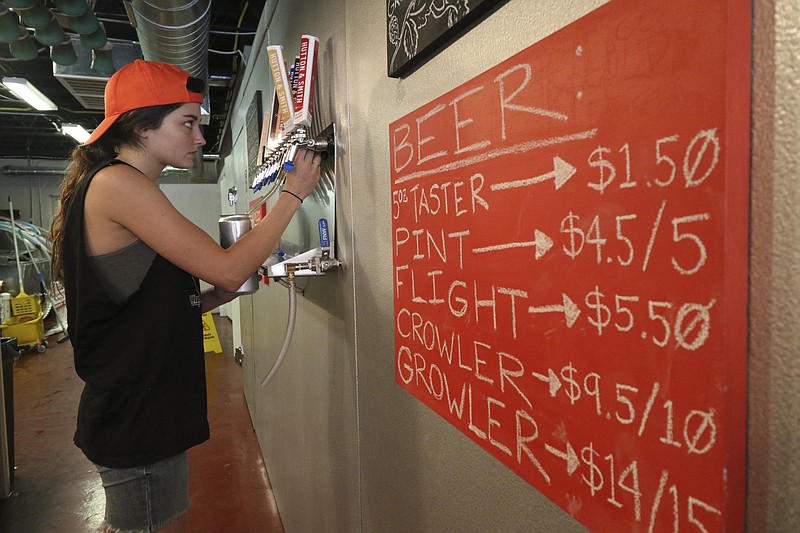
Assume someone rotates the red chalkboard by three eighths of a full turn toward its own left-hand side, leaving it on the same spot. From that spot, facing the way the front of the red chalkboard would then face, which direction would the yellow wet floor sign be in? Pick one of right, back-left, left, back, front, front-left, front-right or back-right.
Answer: back-left

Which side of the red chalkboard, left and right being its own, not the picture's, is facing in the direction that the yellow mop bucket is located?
right

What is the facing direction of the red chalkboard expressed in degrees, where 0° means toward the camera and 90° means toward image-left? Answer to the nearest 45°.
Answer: approximately 45°

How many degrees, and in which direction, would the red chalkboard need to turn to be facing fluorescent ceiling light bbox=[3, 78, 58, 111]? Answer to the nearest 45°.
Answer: approximately 90° to its right

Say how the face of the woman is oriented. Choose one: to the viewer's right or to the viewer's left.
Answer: to the viewer's right

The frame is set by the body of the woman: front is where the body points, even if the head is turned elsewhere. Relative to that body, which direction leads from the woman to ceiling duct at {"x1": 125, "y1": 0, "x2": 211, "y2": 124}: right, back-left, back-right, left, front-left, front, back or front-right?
left

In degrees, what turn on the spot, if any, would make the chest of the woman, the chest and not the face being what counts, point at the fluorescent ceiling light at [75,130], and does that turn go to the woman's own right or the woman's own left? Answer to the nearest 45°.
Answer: approximately 90° to the woman's own left

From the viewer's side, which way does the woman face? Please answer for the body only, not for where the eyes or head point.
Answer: to the viewer's right

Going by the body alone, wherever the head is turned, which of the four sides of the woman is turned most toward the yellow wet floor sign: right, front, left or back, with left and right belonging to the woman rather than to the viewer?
left

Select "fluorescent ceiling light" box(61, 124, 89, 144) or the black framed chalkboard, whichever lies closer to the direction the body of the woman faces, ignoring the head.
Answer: the black framed chalkboard

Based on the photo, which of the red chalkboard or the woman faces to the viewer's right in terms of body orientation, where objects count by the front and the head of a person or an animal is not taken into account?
the woman

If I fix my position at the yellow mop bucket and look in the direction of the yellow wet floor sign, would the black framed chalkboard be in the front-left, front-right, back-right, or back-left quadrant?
front-right

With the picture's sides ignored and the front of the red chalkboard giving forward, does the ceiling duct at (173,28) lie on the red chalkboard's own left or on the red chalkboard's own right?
on the red chalkboard's own right

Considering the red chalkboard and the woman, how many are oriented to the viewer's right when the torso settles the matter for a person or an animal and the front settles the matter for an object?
1

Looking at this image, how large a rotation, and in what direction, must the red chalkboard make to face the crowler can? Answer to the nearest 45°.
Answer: approximately 90° to its right
